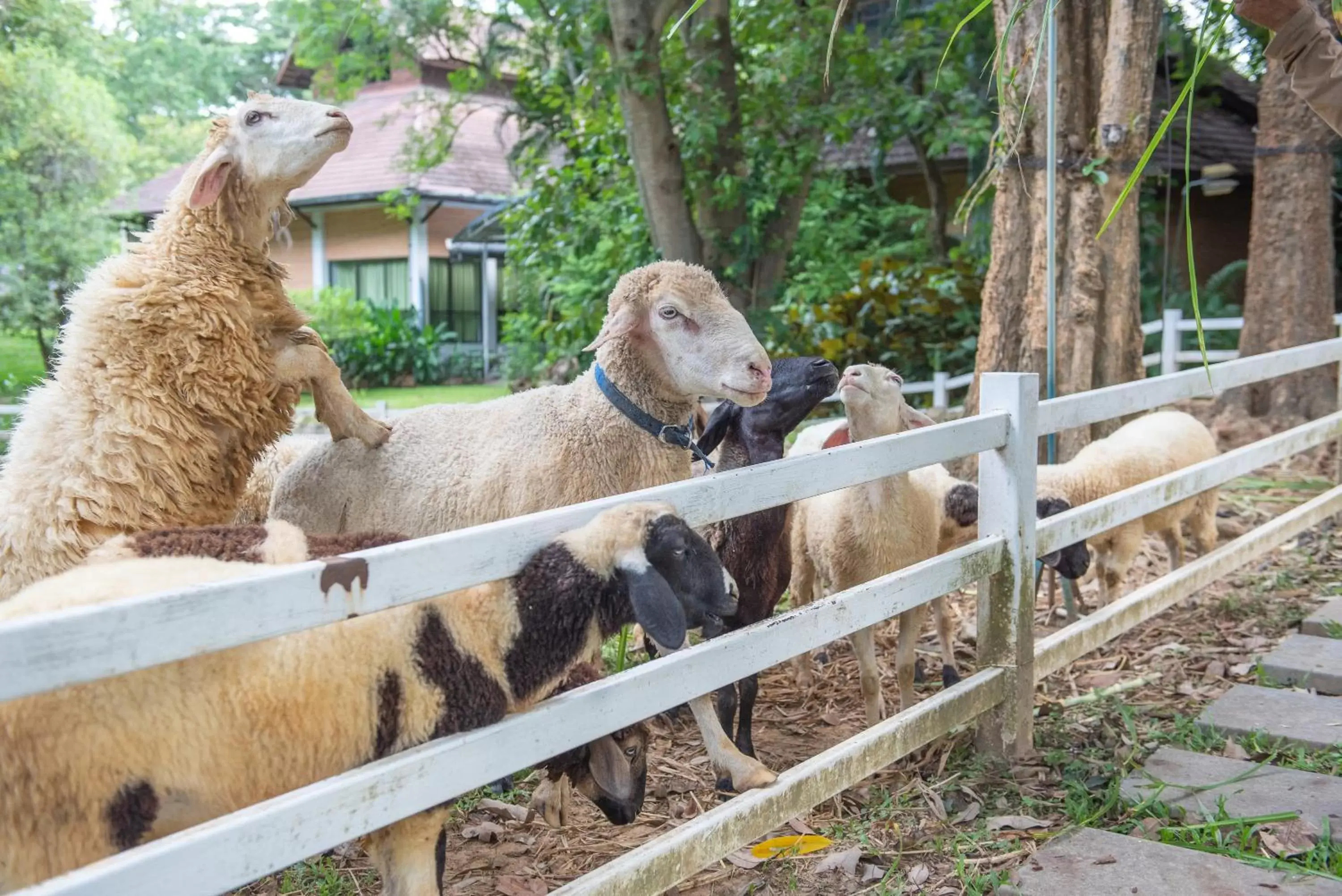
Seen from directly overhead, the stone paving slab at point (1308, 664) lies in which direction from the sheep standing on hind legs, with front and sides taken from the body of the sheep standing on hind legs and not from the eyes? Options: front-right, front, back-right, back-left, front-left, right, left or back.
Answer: front

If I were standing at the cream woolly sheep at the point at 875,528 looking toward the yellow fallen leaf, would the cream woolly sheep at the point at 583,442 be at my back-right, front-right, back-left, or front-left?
front-right

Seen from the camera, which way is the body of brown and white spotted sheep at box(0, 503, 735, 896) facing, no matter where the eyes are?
to the viewer's right

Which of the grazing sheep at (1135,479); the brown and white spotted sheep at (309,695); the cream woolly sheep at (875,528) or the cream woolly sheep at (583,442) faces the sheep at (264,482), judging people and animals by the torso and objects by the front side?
the grazing sheep

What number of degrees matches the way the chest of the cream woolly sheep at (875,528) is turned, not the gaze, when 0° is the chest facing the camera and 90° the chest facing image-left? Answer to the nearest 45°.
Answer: approximately 315°

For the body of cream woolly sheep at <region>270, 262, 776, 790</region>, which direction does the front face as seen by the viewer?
to the viewer's right

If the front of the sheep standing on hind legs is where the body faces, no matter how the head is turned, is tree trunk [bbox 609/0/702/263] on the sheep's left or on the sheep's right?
on the sheep's left

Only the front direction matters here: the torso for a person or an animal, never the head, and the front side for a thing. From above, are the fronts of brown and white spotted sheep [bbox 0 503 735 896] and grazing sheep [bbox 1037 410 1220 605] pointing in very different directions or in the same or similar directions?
very different directions

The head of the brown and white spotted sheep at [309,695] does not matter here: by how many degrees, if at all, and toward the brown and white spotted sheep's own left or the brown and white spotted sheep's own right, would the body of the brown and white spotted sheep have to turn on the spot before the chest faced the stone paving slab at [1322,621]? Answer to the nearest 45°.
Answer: approximately 45° to the brown and white spotted sheep's own left

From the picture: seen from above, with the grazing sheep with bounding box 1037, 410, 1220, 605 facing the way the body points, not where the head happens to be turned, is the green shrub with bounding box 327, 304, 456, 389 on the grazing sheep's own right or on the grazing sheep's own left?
on the grazing sheep's own right

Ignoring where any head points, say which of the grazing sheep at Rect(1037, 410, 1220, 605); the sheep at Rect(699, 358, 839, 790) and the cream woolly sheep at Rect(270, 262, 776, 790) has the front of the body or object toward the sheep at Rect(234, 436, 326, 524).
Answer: the grazing sheep

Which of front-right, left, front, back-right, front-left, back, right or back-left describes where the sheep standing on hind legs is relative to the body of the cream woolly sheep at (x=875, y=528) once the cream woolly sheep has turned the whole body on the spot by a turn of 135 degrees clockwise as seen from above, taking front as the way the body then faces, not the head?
front-left

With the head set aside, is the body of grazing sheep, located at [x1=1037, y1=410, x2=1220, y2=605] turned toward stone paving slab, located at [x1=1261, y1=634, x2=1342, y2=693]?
no

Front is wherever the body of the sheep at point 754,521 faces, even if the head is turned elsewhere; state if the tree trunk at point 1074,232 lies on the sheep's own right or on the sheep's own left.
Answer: on the sheep's own left

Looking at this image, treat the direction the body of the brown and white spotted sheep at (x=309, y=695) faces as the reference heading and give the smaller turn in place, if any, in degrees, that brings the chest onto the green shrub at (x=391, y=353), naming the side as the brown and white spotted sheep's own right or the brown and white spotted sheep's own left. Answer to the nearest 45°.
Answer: approximately 90° to the brown and white spotted sheep's own left

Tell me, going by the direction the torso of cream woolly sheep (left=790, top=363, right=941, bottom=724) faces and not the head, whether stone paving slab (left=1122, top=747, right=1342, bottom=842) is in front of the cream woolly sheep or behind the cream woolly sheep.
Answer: in front

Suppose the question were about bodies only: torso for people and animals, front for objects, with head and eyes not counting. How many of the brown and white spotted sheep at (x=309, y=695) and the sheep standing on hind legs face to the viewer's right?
2
